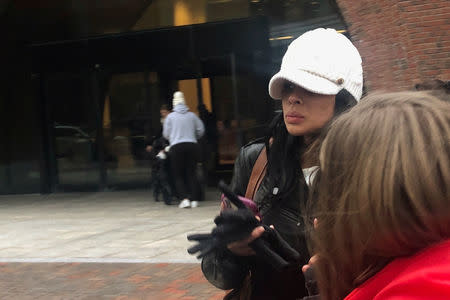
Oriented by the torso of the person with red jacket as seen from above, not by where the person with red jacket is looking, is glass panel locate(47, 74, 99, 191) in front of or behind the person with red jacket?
in front

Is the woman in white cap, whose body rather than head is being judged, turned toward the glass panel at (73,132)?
no

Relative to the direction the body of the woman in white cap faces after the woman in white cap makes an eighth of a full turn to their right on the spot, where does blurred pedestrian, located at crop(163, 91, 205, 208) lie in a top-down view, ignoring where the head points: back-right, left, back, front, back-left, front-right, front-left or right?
right

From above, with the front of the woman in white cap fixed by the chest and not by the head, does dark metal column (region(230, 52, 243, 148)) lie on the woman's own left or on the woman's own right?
on the woman's own right

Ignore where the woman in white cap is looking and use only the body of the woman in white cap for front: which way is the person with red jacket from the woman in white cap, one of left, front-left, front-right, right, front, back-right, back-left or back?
front-left

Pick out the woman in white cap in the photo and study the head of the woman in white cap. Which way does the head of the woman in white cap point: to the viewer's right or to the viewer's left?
to the viewer's left

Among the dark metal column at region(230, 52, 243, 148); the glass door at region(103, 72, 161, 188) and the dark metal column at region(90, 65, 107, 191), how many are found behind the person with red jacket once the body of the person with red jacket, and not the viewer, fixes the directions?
0

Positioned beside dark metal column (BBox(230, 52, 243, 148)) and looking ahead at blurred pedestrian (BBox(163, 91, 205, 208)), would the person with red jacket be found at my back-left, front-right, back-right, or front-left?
front-left

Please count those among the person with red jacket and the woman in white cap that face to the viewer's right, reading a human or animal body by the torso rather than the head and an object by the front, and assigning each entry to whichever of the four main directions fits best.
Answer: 0

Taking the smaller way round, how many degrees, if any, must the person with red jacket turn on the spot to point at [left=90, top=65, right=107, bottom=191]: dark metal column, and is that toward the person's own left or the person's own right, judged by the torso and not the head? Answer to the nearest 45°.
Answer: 0° — they already face it

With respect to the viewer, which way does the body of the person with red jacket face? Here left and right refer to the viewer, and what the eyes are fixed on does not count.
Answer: facing away from the viewer and to the left of the viewer

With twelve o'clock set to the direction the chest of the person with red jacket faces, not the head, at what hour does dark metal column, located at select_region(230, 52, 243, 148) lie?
The dark metal column is roughly at 1 o'clock from the person with red jacket.

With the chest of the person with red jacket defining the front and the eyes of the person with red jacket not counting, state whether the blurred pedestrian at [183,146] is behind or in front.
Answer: in front
